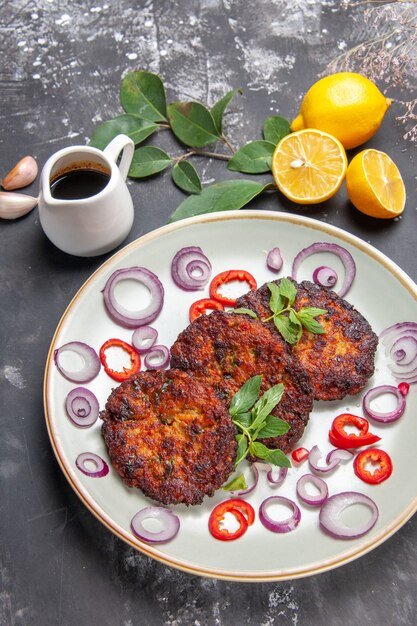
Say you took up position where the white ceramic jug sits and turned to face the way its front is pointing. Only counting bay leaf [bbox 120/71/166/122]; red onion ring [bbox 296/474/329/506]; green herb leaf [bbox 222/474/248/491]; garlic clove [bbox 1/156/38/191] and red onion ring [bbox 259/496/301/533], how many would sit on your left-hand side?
3

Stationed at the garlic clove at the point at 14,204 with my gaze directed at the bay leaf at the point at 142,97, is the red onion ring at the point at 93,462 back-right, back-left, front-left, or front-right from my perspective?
back-right

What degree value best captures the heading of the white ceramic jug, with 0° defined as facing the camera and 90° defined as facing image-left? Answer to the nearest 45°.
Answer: approximately 45°

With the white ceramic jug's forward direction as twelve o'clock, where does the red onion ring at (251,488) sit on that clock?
The red onion ring is roughly at 9 o'clock from the white ceramic jug.

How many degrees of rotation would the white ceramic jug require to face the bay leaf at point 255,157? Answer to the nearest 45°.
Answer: approximately 180°

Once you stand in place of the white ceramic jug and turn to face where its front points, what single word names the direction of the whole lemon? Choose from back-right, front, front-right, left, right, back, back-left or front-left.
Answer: back

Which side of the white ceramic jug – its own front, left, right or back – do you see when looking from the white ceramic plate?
left

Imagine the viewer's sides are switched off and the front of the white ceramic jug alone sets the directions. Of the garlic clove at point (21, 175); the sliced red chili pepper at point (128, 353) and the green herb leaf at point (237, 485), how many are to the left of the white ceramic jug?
2

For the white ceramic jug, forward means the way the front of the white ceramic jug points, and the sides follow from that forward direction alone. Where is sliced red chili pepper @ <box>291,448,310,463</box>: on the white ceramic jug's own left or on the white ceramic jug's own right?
on the white ceramic jug's own left

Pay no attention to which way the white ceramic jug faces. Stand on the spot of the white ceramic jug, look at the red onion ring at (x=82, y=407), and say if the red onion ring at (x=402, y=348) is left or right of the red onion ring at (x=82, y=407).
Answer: left

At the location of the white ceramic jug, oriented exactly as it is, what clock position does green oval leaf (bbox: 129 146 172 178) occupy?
The green oval leaf is roughly at 5 o'clock from the white ceramic jug.

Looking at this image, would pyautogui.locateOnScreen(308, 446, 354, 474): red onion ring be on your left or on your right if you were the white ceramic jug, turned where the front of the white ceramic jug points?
on your left

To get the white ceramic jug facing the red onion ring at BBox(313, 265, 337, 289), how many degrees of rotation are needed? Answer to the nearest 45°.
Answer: approximately 135° to its left

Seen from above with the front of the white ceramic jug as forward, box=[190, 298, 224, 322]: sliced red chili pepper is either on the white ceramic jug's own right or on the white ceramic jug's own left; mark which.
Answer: on the white ceramic jug's own left
